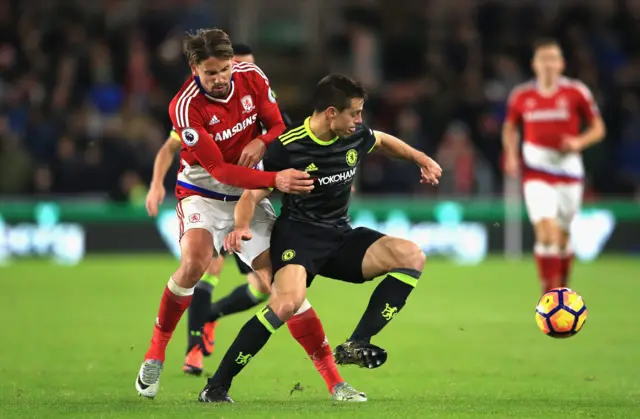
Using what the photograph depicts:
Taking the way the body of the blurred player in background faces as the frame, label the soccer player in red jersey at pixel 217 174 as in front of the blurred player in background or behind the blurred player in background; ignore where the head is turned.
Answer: in front

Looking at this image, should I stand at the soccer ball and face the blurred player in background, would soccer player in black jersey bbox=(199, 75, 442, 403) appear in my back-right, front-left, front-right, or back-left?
back-left

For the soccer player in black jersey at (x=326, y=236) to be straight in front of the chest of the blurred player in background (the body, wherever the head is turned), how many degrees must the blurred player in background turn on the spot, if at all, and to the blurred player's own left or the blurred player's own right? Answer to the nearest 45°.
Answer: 0° — they already face them

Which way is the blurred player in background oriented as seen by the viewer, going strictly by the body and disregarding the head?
toward the camera

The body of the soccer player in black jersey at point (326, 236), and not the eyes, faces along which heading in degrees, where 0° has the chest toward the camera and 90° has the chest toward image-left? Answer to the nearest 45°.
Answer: approximately 315°

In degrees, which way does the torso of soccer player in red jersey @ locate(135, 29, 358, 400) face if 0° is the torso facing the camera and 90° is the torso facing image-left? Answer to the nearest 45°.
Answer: approximately 315°

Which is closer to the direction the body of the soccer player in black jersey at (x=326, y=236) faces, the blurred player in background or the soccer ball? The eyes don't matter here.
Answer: the soccer ball

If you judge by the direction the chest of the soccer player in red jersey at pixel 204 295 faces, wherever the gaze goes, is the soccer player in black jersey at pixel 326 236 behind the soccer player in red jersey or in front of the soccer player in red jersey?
in front

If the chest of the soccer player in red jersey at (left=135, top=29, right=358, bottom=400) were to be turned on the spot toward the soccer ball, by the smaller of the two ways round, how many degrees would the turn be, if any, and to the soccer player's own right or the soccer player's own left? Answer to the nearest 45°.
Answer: approximately 45° to the soccer player's own left

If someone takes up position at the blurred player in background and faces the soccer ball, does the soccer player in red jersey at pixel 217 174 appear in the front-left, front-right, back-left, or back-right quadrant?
front-right
